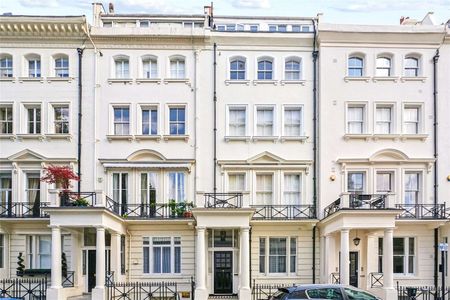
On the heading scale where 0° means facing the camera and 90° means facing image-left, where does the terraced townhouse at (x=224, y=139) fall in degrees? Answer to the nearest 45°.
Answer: approximately 0°
